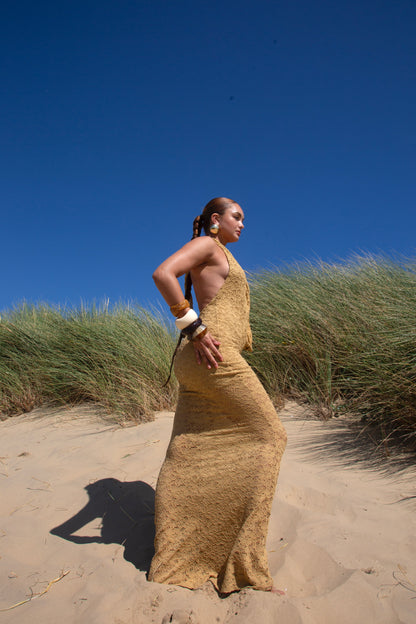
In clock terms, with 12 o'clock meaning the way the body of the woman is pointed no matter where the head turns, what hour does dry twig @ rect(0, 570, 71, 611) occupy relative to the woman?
The dry twig is roughly at 6 o'clock from the woman.

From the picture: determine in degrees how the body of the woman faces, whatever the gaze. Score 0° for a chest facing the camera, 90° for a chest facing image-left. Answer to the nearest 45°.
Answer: approximately 270°

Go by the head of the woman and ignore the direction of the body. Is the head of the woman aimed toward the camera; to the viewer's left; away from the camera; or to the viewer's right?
to the viewer's right
